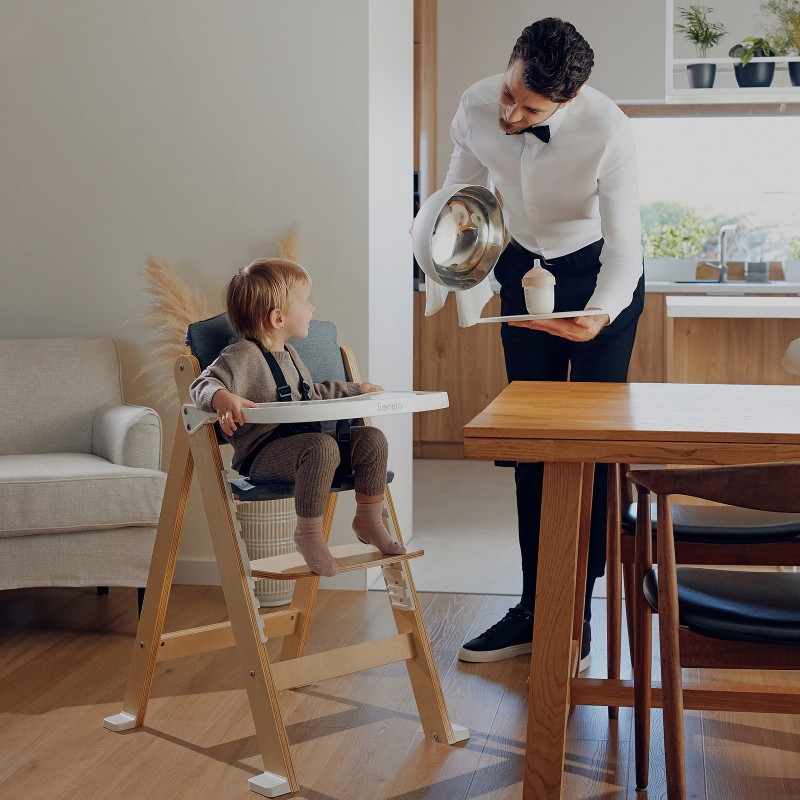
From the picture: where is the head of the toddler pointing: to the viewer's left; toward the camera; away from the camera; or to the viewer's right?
to the viewer's right

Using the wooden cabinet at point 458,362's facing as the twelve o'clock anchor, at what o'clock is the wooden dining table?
The wooden dining table is roughly at 12 o'clock from the wooden cabinet.

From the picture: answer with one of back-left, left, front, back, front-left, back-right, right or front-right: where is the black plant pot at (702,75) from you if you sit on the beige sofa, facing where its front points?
back-left

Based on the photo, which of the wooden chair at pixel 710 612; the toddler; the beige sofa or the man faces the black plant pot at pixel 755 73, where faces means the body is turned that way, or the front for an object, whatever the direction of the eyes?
the wooden chair
